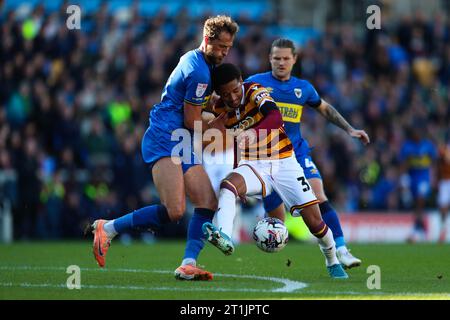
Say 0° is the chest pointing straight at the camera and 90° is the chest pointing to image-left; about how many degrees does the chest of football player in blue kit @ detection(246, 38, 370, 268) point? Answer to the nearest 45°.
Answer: approximately 0°

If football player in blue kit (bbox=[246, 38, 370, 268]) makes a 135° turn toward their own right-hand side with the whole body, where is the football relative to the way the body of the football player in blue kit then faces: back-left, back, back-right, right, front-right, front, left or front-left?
back-left

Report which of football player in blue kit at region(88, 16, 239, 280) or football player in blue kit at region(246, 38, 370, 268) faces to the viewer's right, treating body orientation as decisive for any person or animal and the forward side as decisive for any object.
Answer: football player in blue kit at region(88, 16, 239, 280)

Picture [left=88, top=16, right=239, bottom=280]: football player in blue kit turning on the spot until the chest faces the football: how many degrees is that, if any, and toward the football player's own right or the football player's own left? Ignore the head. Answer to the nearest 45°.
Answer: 0° — they already face it

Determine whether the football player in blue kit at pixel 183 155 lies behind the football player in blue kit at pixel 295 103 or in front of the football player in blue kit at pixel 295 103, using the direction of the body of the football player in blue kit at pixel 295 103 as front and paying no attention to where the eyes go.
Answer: in front

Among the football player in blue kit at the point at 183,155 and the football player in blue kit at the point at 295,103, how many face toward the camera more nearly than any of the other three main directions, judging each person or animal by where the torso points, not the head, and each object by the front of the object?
1

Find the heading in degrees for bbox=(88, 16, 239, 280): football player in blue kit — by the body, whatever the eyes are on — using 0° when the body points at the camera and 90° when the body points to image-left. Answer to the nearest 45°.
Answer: approximately 270°

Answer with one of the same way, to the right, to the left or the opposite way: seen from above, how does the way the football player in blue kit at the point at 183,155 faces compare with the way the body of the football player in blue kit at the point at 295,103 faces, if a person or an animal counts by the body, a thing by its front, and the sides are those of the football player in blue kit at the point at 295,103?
to the left
